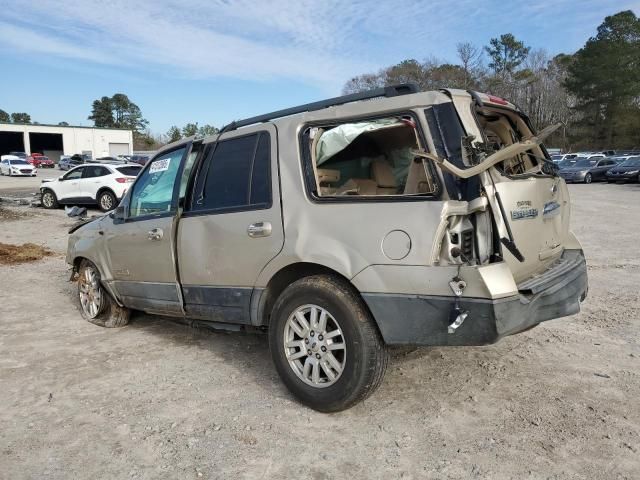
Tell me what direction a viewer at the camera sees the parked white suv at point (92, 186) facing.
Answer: facing away from the viewer and to the left of the viewer

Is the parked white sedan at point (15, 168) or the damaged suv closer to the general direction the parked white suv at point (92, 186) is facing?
the parked white sedan

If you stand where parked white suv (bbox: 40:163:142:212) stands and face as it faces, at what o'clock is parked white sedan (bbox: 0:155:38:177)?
parked white sedan (bbox: 0:155:38:177) is roughly at 1 o'clock from parked white suv (bbox: 40:163:142:212).

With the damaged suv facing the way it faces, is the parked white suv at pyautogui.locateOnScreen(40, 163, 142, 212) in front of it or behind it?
in front

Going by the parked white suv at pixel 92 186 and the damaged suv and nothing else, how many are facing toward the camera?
0

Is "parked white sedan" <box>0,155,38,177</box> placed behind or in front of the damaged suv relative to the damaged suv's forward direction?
in front

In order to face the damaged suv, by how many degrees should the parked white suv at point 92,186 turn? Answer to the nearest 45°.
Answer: approximately 135° to its left

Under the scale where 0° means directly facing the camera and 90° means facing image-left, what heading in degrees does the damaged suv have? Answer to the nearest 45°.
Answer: approximately 135°

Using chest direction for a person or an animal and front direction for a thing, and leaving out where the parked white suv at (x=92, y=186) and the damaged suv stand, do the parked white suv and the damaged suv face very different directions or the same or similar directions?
same or similar directions
